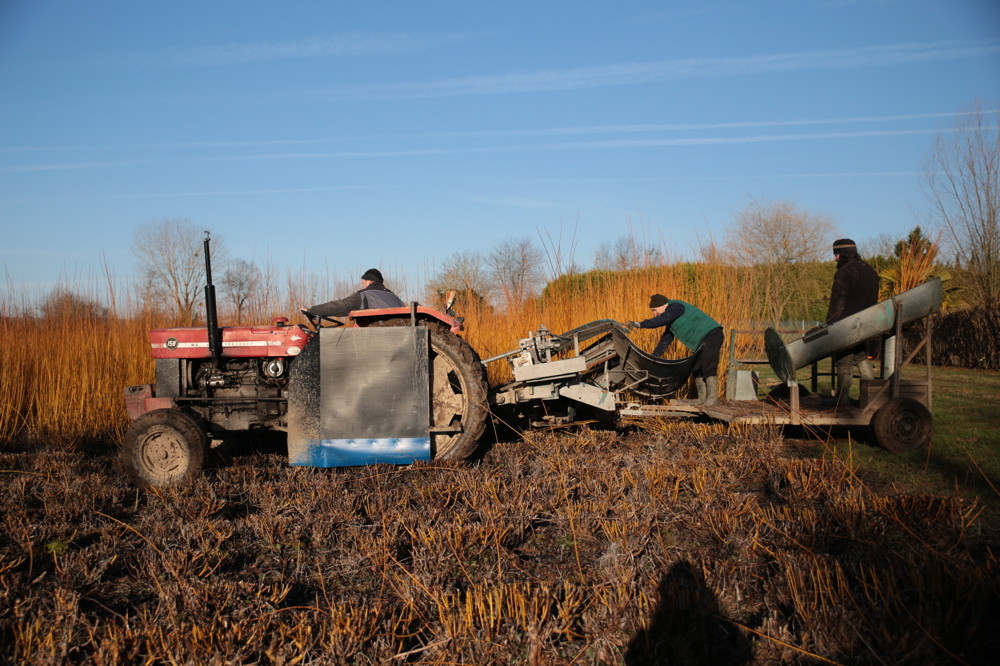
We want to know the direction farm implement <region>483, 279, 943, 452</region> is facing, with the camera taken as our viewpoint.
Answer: facing to the left of the viewer

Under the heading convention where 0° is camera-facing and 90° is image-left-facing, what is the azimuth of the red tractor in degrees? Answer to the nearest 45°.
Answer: approximately 90°

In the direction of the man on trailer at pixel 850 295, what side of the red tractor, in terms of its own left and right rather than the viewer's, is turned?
back

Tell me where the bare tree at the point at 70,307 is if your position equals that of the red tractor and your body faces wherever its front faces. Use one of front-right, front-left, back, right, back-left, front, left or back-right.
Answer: front-right

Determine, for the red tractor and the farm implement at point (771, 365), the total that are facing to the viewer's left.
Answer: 2

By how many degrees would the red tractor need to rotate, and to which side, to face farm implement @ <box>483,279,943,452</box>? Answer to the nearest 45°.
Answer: approximately 180°
